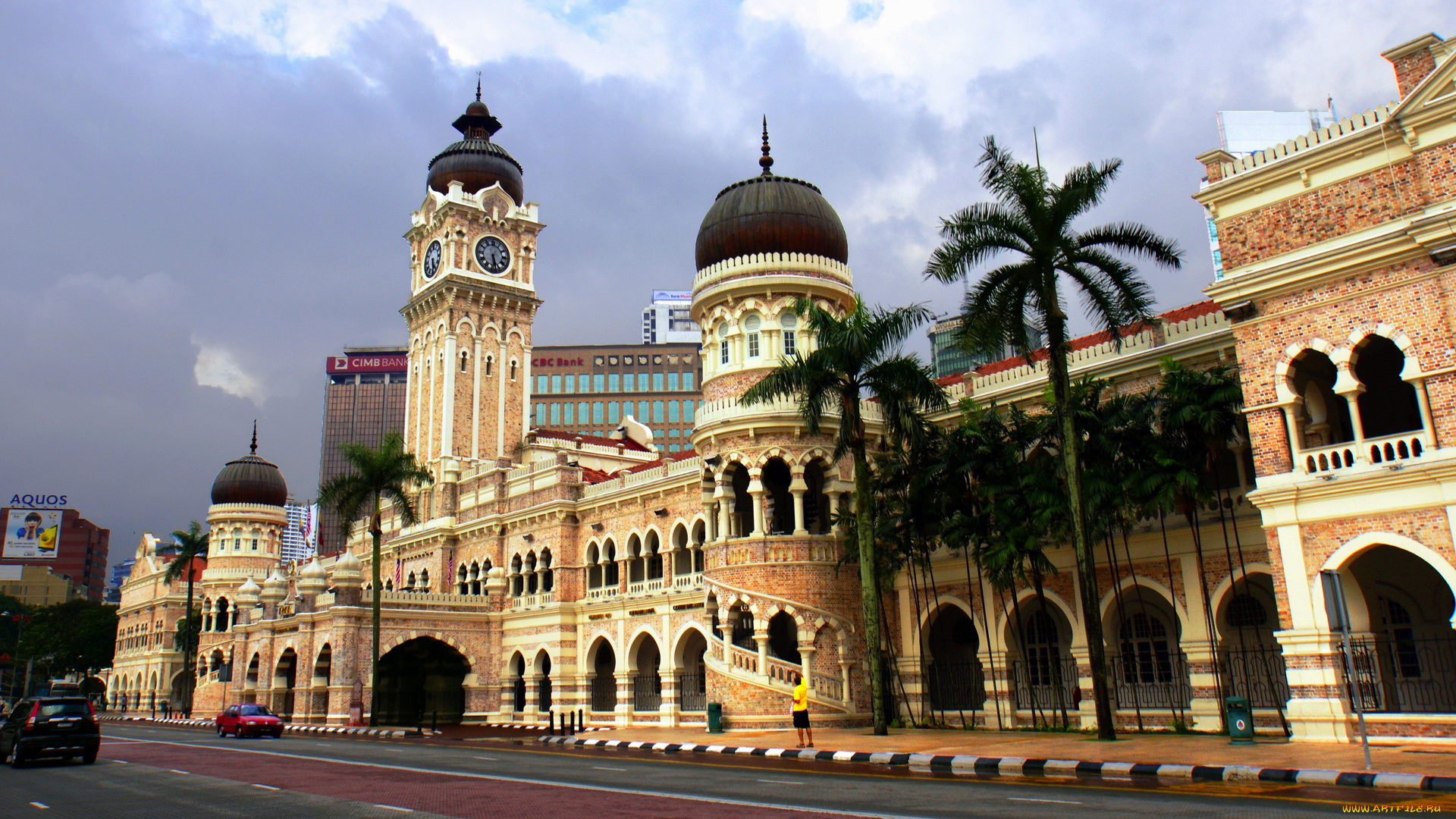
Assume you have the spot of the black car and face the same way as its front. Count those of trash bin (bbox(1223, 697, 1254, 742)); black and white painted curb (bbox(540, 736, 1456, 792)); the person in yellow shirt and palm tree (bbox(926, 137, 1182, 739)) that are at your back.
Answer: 4

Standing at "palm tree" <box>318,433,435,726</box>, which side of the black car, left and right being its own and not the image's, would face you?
front

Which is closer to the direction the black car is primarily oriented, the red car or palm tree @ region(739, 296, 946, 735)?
the red car

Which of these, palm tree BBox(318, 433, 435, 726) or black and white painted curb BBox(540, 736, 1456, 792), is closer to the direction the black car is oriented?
the palm tree

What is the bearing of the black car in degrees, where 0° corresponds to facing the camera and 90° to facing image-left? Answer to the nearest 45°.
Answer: approximately 135°

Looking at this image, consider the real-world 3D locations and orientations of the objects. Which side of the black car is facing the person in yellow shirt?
right

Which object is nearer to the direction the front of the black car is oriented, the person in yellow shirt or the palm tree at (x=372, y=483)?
the palm tree
